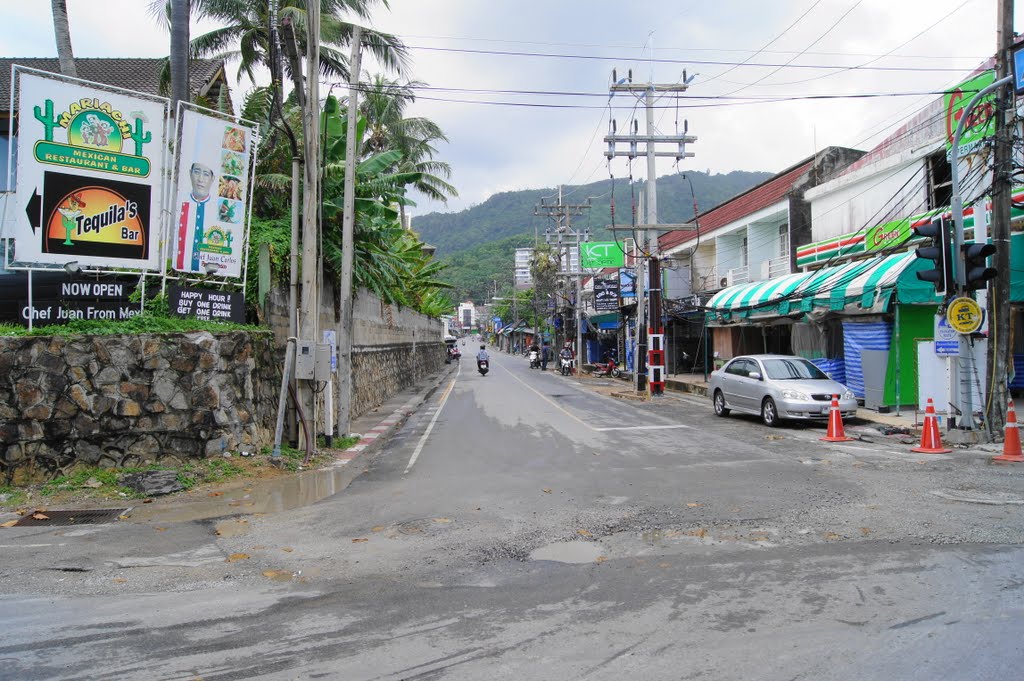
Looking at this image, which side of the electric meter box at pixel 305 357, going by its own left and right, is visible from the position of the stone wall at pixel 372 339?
back

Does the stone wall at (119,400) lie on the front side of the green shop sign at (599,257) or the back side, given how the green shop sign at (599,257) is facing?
on the front side

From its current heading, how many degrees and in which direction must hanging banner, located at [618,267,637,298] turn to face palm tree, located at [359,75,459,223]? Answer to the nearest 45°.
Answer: approximately 45° to its right

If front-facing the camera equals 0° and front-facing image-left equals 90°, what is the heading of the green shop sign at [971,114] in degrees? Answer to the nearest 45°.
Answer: approximately 45°

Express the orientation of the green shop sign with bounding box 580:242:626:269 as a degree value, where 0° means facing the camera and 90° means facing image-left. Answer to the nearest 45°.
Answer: approximately 0°

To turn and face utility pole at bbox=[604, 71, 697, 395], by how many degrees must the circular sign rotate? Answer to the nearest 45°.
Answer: approximately 135° to its right

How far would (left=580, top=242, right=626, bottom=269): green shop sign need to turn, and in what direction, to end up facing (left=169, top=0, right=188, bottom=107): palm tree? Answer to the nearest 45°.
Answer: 0° — it already faces it
